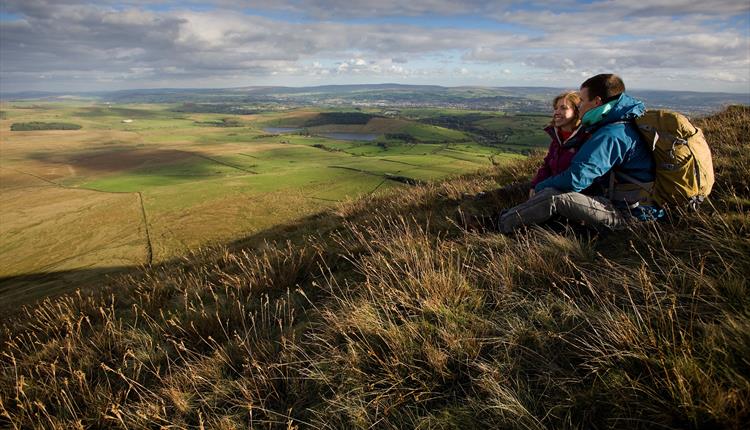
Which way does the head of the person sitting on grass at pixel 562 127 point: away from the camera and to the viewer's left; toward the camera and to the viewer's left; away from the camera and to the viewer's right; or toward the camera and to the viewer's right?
toward the camera and to the viewer's left

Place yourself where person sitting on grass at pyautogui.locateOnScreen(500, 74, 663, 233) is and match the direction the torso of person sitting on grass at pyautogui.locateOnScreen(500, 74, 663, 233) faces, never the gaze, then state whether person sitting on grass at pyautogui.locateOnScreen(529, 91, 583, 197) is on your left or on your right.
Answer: on your right

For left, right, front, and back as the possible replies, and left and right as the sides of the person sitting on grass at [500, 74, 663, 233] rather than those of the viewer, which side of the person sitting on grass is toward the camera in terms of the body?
left
